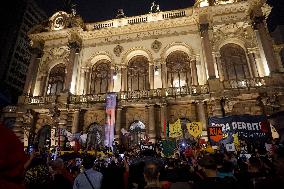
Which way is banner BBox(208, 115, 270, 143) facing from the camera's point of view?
toward the camera

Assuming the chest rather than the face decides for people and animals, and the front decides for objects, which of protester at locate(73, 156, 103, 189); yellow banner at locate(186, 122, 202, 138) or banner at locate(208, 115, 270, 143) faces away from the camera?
the protester

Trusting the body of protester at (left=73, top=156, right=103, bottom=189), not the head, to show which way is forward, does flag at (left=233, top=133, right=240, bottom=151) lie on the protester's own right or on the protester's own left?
on the protester's own right

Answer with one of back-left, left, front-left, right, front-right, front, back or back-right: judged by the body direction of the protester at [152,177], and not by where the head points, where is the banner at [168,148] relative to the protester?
front

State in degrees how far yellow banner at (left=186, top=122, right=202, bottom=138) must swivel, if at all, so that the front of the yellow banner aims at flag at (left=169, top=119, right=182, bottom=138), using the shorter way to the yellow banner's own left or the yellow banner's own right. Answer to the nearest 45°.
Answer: approximately 90° to the yellow banner's own right

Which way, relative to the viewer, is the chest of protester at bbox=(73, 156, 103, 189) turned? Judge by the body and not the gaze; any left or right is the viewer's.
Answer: facing away from the viewer

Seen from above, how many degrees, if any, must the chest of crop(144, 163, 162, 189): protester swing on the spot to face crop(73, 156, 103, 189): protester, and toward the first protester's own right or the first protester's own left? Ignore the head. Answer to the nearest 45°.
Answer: approximately 45° to the first protester's own left

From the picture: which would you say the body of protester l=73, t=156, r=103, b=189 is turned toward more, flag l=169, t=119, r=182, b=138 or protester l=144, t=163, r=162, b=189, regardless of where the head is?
the flag

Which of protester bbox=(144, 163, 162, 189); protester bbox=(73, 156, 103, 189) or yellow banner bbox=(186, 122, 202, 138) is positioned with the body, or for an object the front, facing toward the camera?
the yellow banner

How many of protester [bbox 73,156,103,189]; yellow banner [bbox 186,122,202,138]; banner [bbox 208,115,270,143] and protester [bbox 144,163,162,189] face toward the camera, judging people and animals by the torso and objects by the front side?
2

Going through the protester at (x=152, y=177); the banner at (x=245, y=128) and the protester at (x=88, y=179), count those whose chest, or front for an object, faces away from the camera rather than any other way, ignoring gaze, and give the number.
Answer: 2

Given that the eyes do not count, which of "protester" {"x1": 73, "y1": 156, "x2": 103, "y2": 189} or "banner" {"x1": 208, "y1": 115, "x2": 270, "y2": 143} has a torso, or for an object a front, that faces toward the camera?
the banner

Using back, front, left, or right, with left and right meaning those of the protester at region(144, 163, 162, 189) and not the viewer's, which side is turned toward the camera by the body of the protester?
back

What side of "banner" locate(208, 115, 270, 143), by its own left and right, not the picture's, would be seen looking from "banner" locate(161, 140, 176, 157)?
right

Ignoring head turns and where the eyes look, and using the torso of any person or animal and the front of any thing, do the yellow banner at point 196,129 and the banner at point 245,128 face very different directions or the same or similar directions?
same or similar directions

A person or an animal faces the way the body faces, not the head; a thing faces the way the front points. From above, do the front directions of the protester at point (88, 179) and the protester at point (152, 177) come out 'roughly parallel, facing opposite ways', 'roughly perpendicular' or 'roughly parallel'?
roughly parallel

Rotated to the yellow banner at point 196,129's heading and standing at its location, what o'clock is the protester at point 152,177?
The protester is roughly at 12 o'clock from the yellow banner.

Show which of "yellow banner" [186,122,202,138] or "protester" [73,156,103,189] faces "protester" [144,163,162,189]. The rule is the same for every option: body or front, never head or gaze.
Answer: the yellow banner

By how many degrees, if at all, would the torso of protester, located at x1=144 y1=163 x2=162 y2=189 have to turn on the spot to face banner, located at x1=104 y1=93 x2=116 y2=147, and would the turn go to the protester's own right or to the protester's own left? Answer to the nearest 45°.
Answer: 0° — they already face it
